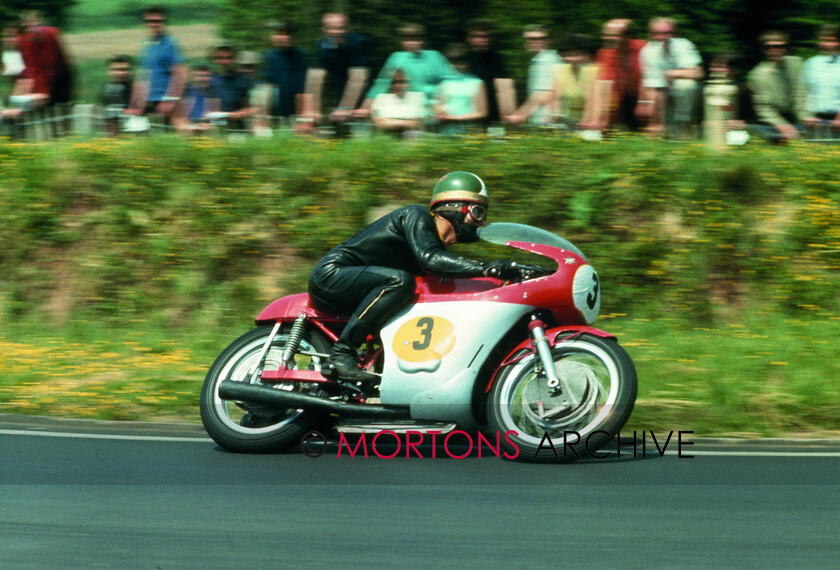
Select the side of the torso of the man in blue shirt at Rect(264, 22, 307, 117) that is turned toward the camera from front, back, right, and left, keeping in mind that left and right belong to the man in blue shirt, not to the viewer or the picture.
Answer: front

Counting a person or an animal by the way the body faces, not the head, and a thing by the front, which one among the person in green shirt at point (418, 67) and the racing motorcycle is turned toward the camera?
the person in green shirt

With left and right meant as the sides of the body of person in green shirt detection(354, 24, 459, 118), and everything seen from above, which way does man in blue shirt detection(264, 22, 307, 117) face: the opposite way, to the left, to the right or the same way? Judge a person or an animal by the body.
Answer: the same way

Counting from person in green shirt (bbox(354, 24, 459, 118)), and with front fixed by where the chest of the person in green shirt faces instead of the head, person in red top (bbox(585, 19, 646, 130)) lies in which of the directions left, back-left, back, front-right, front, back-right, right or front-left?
left

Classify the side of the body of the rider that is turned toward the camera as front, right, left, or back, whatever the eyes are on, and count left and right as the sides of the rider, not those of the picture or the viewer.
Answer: right

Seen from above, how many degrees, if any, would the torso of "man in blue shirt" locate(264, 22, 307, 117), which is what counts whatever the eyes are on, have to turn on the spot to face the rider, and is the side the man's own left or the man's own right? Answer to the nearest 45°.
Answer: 0° — they already face them

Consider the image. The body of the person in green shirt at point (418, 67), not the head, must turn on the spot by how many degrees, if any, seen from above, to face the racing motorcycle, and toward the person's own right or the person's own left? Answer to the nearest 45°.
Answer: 0° — they already face it

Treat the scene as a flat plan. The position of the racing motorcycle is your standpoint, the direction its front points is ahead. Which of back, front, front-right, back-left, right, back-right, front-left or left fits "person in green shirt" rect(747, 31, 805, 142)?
front-left

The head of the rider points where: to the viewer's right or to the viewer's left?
to the viewer's right

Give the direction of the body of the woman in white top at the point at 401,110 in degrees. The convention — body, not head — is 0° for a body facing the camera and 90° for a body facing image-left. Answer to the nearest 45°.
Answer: approximately 0°

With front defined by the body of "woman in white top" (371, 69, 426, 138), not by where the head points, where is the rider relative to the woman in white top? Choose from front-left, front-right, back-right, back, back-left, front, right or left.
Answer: front

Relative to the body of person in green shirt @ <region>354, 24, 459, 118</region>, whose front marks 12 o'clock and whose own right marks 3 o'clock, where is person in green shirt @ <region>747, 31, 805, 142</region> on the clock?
person in green shirt @ <region>747, 31, 805, 142</region> is roughly at 9 o'clock from person in green shirt @ <region>354, 24, 459, 118</region>.

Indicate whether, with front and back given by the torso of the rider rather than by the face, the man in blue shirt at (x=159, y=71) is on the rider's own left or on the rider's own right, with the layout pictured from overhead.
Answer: on the rider's own left

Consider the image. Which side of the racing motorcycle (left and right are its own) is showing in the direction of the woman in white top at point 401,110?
left

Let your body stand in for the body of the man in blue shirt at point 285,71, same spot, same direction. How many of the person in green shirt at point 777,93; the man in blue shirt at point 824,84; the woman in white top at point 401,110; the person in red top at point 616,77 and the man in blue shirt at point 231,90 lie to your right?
1

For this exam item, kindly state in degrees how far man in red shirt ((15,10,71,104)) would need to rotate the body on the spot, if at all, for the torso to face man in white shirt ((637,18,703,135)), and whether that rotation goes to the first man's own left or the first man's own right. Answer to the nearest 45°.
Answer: approximately 90° to the first man's own left

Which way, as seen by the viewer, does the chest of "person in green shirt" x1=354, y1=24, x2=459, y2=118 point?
toward the camera

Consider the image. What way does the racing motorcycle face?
to the viewer's right

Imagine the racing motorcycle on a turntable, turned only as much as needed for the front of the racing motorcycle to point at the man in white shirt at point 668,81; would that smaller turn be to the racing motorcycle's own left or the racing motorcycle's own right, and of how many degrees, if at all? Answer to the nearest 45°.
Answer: approximately 45° to the racing motorcycle's own left

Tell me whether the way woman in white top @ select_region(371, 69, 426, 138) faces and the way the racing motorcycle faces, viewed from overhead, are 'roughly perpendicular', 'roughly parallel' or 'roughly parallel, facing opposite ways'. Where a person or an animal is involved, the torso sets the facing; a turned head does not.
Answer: roughly perpendicular

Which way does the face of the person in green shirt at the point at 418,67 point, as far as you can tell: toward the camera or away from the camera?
toward the camera
